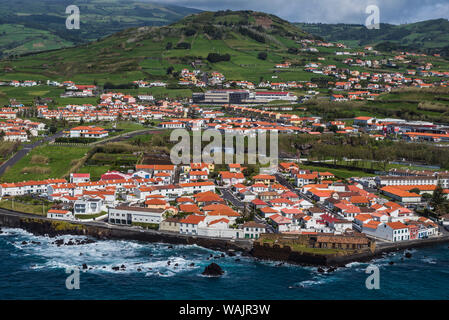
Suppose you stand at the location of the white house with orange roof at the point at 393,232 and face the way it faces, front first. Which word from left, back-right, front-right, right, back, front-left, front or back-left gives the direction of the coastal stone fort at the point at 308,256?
right

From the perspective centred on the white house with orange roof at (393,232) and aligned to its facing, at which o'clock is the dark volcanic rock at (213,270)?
The dark volcanic rock is roughly at 3 o'clock from the white house with orange roof.

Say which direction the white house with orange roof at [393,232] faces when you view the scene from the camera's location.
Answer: facing the viewer and to the right of the viewer

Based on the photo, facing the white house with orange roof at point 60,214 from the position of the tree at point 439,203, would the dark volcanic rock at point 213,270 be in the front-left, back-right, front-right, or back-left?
front-left

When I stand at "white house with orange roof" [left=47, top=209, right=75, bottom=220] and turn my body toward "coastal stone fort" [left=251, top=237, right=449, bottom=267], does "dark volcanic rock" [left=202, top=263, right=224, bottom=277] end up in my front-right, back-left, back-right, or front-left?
front-right

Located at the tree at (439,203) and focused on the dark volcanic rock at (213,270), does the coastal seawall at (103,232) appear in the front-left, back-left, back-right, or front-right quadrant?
front-right
